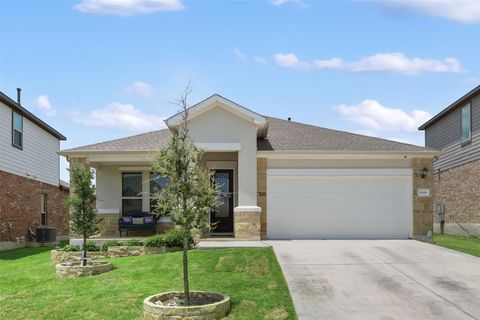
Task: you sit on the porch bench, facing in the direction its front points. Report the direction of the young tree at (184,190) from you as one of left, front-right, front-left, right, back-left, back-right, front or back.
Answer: front

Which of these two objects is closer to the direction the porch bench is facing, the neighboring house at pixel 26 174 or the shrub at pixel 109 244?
the shrub

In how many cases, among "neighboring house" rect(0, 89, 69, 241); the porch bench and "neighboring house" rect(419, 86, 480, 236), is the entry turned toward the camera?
3

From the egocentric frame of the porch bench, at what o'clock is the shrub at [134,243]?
The shrub is roughly at 12 o'clock from the porch bench.

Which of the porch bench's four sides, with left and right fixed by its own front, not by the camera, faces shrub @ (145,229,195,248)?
front

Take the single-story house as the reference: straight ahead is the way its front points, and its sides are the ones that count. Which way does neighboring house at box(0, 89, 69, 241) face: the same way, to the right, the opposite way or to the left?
the same way

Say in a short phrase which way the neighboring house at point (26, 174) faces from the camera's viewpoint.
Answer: facing the viewer

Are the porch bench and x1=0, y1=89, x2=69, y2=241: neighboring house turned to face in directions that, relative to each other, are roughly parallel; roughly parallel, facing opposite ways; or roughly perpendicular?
roughly parallel

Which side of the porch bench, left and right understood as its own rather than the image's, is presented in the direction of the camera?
front

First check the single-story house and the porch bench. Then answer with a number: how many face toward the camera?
2

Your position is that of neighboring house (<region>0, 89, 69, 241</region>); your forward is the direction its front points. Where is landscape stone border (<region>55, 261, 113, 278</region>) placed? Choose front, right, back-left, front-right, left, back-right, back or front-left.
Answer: front

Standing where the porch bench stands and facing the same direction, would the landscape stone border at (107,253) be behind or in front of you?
in front

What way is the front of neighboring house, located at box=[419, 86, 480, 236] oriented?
toward the camera
